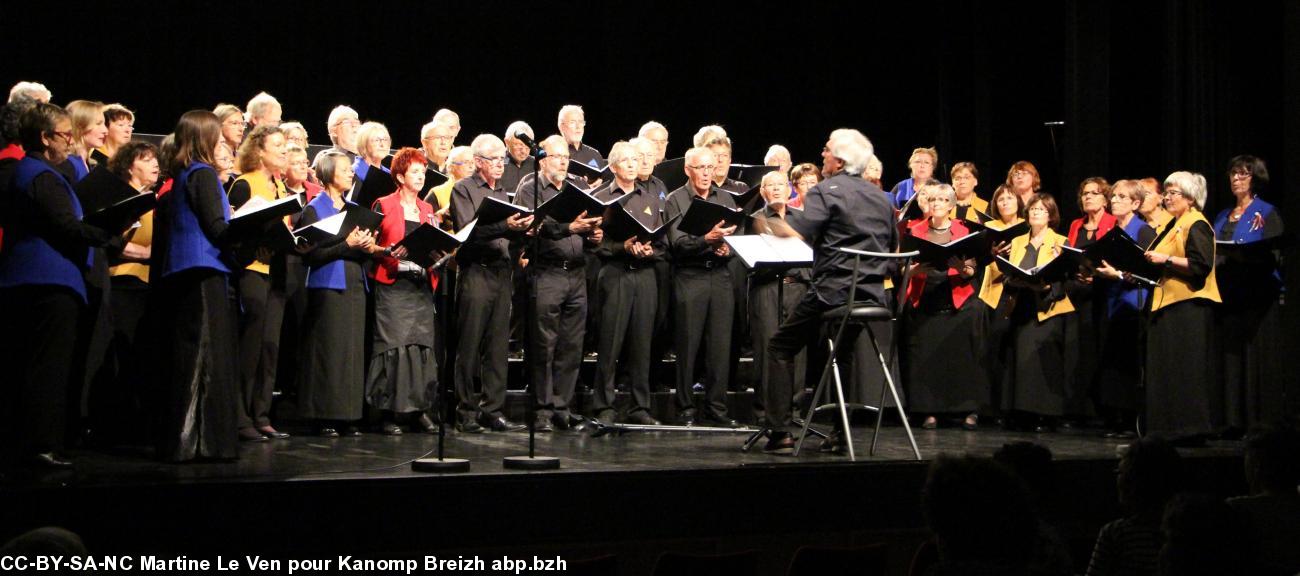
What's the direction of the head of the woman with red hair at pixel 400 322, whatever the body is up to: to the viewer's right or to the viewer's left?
to the viewer's right

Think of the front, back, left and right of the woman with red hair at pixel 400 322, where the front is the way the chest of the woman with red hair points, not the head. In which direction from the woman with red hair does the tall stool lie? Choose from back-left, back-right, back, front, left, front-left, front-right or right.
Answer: front

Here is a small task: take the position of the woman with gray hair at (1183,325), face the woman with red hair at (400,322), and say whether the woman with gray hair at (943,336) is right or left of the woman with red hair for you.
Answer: right

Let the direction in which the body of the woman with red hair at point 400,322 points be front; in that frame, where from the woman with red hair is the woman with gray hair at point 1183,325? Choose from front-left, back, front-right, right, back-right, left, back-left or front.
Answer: front-left

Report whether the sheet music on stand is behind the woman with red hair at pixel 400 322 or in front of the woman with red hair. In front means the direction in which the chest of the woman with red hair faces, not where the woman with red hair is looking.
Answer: in front

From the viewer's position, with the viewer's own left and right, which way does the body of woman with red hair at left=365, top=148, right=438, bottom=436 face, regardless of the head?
facing the viewer and to the right of the viewer

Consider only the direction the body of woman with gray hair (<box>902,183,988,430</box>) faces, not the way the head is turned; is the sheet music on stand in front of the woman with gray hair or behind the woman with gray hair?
in front

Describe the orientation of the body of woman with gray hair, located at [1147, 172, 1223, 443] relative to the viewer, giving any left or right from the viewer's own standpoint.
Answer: facing to the left of the viewer

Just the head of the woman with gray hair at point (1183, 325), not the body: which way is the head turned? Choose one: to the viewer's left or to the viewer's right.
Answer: to the viewer's left

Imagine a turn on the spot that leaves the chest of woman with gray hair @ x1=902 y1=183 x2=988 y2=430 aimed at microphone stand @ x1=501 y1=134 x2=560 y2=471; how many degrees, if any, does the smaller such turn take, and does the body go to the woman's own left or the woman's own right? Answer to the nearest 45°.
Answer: approximately 45° to the woman's own right

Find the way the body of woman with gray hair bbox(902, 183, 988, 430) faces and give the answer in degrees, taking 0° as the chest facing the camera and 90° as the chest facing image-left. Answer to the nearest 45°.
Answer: approximately 0°

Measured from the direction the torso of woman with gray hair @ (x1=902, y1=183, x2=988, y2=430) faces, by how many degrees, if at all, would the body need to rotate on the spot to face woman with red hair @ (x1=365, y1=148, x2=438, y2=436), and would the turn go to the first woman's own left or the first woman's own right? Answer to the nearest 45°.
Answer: approximately 45° to the first woman's own right

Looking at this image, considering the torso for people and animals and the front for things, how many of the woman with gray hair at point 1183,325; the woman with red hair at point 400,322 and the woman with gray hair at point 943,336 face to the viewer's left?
1
